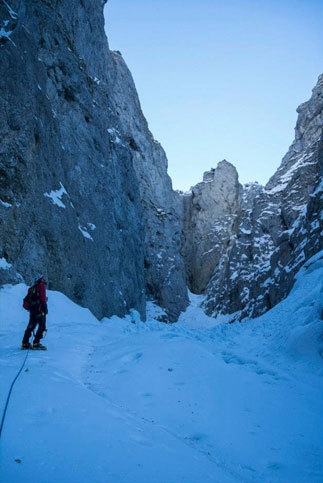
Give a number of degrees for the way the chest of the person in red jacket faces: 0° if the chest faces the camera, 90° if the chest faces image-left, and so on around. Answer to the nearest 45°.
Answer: approximately 270°
